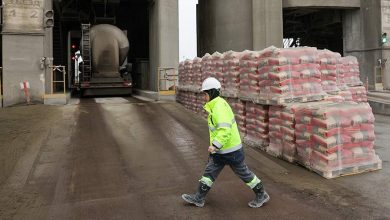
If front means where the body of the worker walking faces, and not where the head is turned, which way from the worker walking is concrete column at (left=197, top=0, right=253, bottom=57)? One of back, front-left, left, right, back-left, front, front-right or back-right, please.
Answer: right

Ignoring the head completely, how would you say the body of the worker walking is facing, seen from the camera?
to the viewer's left

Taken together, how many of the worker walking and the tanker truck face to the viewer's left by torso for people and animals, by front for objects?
1

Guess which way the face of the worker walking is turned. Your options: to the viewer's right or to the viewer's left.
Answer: to the viewer's left

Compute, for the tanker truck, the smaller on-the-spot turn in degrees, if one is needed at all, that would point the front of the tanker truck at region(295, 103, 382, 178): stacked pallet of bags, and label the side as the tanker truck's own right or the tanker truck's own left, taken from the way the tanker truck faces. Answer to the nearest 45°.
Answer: approximately 180°

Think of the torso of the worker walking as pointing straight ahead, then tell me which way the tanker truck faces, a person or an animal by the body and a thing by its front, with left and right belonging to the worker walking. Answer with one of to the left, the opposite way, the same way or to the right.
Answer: to the right

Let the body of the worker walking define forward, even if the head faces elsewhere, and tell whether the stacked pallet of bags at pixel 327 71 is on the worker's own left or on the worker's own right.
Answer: on the worker's own right

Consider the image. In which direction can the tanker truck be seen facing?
away from the camera

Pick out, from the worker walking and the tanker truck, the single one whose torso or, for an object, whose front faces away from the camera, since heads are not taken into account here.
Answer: the tanker truck
